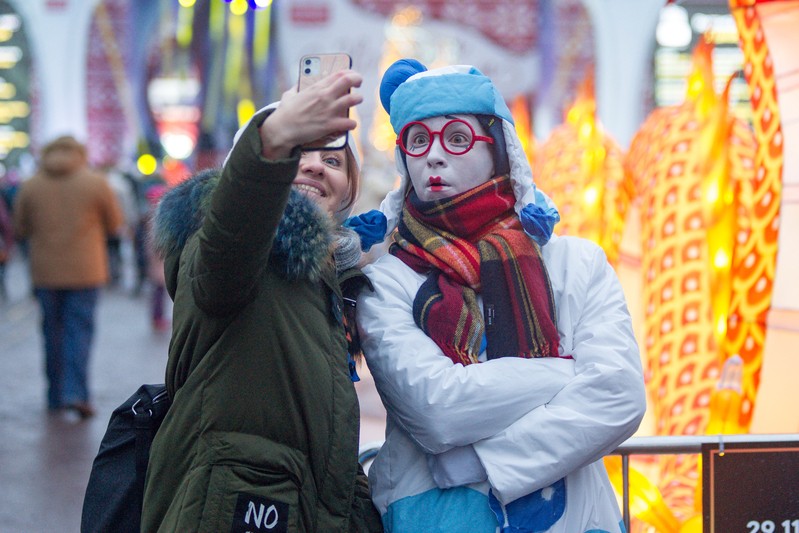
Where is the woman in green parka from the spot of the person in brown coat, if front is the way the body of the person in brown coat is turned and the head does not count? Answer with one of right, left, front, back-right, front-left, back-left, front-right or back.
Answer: back

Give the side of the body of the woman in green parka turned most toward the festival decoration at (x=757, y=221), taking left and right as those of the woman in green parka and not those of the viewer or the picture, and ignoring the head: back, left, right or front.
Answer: left

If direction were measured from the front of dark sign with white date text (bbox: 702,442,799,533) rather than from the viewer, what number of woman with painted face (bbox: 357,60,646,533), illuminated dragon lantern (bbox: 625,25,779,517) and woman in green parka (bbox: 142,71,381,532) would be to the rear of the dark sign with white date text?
1

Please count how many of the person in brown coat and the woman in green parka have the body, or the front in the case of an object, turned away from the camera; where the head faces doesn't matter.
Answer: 1

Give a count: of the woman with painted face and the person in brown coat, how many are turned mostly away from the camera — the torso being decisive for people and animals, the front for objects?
1

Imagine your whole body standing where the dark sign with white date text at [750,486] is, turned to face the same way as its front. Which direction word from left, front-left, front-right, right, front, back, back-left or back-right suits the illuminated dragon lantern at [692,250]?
back

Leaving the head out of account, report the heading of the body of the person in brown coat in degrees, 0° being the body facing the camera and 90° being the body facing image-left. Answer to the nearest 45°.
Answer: approximately 180°

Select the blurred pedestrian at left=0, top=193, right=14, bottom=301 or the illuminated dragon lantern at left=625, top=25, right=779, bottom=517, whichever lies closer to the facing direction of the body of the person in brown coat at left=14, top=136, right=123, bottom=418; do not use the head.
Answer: the blurred pedestrian

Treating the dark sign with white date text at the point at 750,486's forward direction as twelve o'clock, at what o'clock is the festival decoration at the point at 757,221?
The festival decoration is roughly at 6 o'clock from the dark sign with white date text.
